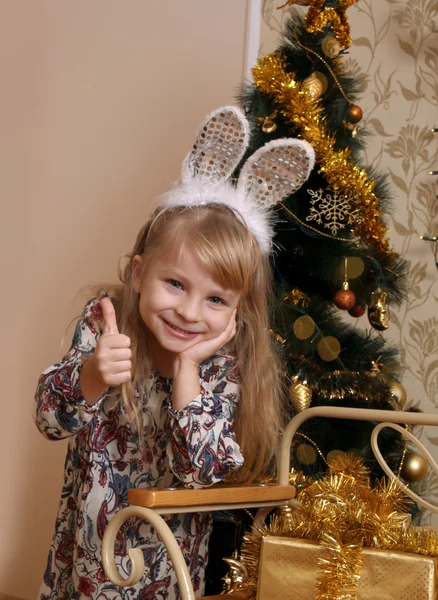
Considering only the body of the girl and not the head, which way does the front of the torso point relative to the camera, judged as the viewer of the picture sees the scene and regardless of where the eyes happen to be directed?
toward the camera
